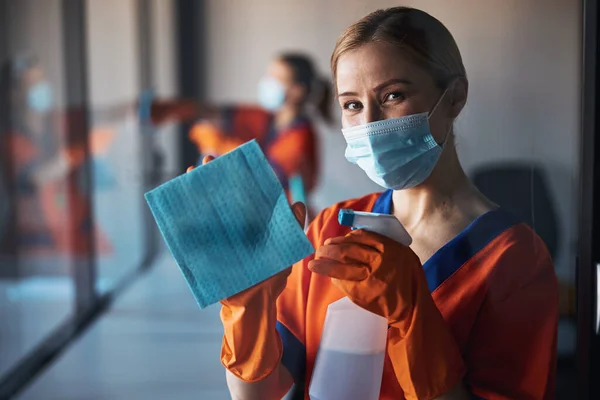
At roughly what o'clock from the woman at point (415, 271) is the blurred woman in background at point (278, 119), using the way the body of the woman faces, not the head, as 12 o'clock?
The blurred woman in background is roughly at 4 o'clock from the woman.

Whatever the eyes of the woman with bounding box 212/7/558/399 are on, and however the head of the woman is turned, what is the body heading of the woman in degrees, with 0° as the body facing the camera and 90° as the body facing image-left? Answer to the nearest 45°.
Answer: approximately 45°

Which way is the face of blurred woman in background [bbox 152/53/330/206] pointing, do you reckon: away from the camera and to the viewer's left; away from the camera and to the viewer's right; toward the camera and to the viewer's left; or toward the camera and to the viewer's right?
toward the camera and to the viewer's left
